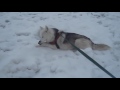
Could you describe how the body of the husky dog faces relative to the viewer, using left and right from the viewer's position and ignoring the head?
facing to the left of the viewer
